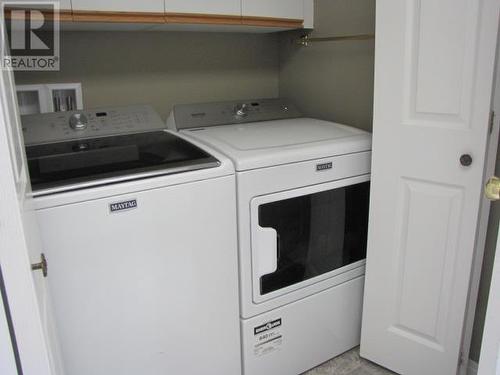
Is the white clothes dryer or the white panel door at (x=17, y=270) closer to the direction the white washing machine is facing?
the white panel door

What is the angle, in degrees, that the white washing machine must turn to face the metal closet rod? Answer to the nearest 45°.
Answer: approximately 135° to its left

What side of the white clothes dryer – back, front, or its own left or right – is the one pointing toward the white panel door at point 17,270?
right

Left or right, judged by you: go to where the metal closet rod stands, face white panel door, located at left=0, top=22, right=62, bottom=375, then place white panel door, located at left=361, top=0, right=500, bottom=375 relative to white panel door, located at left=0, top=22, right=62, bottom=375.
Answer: left

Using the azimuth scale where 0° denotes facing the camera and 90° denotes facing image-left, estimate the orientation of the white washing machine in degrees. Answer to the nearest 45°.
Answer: approximately 0°

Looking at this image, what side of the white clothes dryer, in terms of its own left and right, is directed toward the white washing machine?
right

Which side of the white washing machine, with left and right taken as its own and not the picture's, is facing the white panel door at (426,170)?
left

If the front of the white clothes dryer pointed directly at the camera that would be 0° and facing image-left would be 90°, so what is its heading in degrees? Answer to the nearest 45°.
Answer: approximately 315°
